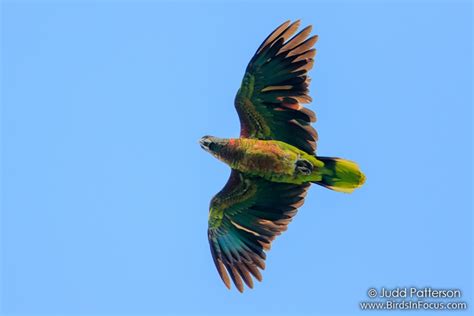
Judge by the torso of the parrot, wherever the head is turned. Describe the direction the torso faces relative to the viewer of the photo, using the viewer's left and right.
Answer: facing to the left of the viewer
